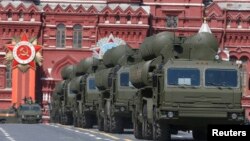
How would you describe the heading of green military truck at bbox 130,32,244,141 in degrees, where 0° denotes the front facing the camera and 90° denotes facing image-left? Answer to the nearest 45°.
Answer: approximately 0°
